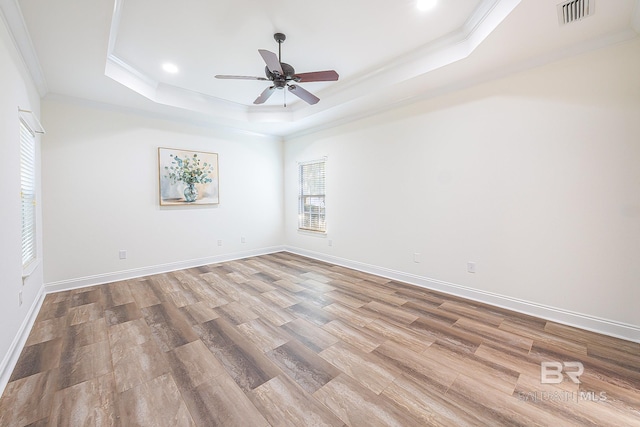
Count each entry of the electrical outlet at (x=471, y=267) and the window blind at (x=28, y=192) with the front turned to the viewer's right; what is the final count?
1

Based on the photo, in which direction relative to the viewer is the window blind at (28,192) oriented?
to the viewer's right

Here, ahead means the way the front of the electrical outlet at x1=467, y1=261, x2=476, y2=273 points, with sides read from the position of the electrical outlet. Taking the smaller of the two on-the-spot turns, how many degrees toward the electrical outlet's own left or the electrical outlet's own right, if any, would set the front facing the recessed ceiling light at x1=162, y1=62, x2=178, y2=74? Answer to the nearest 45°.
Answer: approximately 45° to the electrical outlet's own right

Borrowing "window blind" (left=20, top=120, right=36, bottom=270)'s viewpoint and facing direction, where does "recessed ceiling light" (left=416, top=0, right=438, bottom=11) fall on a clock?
The recessed ceiling light is roughly at 2 o'clock from the window blind.

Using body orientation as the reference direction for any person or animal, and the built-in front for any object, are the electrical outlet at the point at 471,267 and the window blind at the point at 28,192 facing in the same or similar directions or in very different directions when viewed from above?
very different directions

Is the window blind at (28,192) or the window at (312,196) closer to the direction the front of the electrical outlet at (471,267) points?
the window blind

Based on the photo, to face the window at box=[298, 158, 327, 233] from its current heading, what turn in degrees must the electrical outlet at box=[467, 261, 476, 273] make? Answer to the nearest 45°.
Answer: approximately 90° to its right

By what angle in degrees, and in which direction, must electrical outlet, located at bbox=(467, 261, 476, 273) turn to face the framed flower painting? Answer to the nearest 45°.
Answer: approximately 90° to its right
